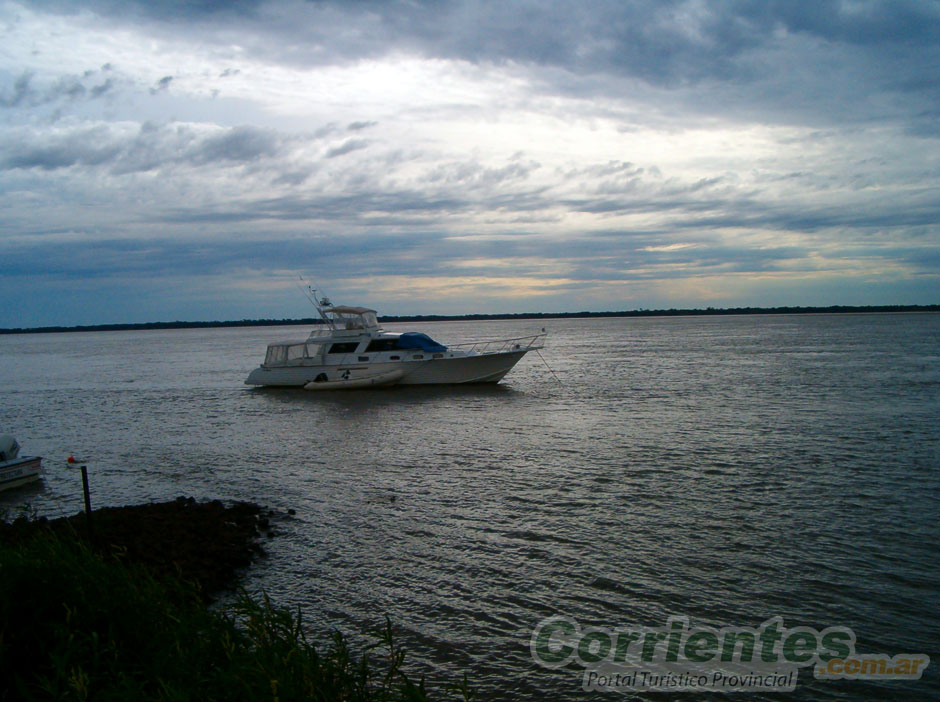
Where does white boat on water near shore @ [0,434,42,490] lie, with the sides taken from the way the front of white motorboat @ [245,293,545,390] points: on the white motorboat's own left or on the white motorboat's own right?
on the white motorboat's own right

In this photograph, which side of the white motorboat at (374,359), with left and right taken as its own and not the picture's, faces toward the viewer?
right
